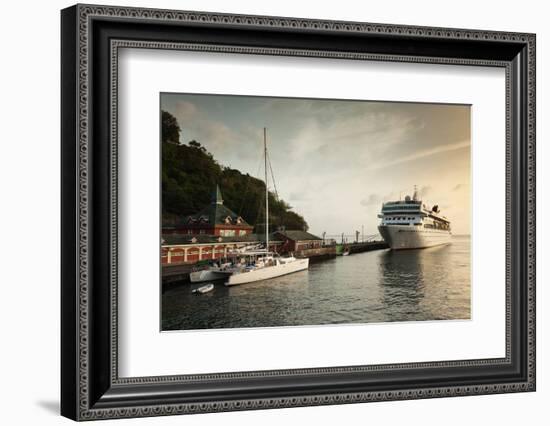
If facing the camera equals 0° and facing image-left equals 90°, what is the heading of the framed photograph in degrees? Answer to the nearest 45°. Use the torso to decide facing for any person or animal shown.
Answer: approximately 315°
